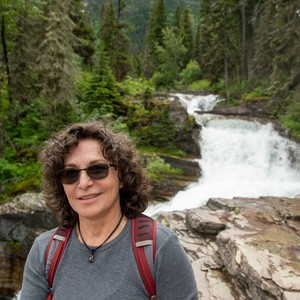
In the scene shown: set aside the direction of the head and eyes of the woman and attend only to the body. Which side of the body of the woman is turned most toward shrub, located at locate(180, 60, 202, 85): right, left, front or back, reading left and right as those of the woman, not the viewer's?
back

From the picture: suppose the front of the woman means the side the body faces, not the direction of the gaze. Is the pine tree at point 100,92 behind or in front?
behind

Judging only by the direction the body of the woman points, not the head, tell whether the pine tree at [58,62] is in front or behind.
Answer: behind

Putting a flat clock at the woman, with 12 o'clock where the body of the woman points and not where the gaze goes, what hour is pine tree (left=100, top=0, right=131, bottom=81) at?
The pine tree is roughly at 6 o'clock from the woman.

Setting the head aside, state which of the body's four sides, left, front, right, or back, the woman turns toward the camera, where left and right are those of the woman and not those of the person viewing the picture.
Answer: front

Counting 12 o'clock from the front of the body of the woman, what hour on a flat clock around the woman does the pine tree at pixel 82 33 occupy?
The pine tree is roughly at 6 o'clock from the woman.

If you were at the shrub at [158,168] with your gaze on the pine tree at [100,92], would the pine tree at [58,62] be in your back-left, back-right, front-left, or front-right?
front-left

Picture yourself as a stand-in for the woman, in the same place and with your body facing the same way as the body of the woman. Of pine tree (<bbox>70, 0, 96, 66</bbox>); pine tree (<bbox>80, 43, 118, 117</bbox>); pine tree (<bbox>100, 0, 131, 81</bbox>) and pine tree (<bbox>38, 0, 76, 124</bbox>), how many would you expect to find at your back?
4

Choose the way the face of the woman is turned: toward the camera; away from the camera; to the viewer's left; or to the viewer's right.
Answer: toward the camera

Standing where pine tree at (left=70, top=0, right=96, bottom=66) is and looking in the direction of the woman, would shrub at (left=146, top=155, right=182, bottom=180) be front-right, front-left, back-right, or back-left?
front-left
